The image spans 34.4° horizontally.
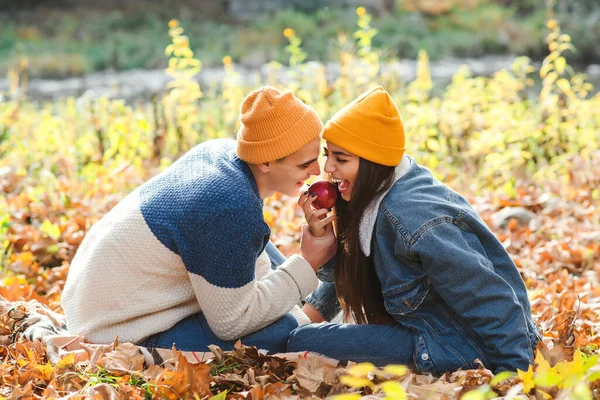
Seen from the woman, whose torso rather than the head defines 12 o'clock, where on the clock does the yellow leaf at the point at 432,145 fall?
The yellow leaf is roughly at 3 o'clock from the woman.

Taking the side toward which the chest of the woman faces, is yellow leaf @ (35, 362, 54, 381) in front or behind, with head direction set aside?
in front

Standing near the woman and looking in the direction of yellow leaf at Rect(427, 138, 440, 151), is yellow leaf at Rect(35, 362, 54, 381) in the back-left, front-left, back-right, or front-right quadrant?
back-left

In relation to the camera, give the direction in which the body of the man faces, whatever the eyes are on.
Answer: to the viewer's right

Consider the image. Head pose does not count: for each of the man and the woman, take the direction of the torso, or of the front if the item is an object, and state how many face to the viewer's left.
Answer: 1

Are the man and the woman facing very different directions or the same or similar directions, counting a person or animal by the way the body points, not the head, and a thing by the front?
very different directions

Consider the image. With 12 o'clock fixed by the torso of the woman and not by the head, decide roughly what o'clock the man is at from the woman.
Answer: The man is roughly at 12 o'clock from the woman.

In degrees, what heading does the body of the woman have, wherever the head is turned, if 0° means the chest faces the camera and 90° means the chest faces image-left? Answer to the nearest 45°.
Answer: approximately 90°

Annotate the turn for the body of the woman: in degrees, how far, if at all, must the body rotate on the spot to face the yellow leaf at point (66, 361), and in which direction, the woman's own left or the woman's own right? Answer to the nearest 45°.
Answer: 0° — they already face it

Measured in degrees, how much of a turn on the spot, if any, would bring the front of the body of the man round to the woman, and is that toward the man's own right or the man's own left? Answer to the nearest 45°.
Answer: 0° — they already face them
